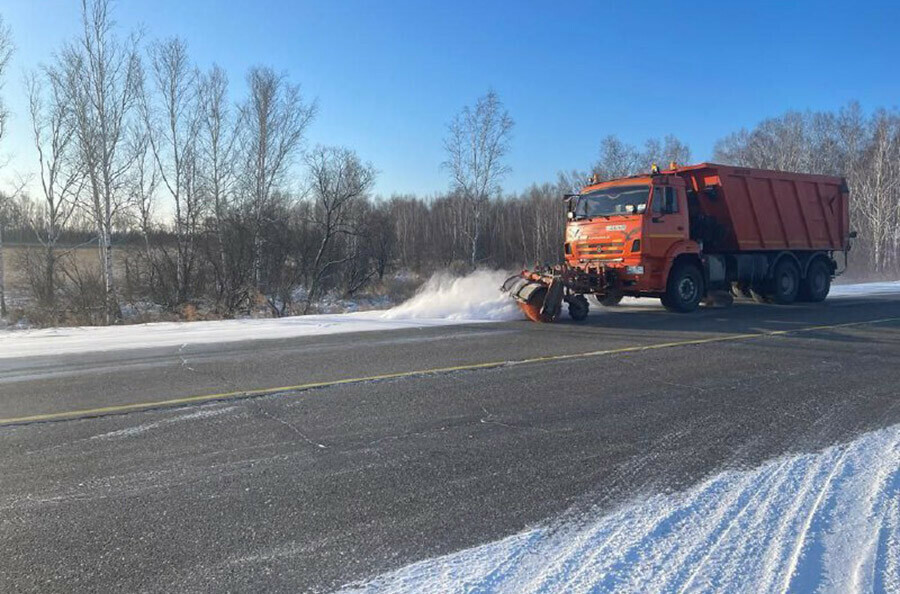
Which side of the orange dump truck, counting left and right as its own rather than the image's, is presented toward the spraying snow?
front

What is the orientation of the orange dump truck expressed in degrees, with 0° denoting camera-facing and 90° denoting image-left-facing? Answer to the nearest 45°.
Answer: approximately 45°
